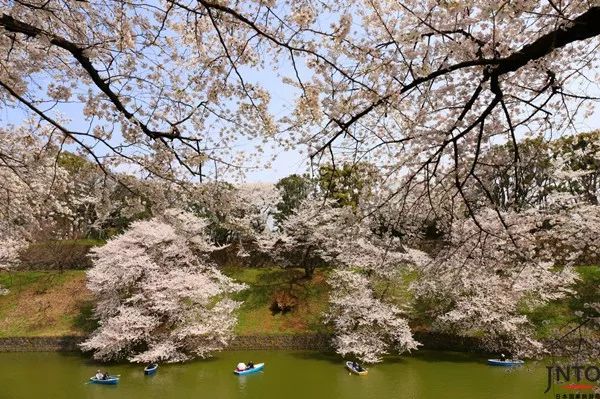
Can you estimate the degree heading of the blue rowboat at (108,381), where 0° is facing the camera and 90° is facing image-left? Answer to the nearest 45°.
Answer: approximately 270°

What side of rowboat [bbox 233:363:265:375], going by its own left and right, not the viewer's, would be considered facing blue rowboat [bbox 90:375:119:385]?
back

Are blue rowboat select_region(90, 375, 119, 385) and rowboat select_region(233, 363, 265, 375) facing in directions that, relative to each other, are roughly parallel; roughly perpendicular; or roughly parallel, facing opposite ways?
roughly parallel

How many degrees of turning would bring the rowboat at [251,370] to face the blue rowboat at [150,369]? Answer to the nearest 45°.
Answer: approximately 180°

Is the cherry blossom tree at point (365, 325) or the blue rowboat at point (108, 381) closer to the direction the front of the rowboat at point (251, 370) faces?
the cherry blossom tree

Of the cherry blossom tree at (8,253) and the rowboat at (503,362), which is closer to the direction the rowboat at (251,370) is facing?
the rowboat

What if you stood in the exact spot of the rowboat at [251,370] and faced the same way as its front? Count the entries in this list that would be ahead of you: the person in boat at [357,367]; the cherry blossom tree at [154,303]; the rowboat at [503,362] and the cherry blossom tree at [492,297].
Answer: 3

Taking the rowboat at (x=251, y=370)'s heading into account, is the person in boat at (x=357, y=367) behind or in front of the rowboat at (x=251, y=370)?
in front

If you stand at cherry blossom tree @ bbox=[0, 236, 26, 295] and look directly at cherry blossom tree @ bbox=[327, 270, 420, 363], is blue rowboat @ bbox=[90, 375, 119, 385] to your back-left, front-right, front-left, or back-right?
front-right

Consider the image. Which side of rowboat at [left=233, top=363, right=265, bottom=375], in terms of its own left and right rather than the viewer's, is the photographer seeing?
right

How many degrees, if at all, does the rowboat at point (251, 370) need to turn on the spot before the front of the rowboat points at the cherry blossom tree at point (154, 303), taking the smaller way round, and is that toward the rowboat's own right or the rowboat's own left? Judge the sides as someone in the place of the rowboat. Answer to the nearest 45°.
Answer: approximately 135° to the rowboat's own left

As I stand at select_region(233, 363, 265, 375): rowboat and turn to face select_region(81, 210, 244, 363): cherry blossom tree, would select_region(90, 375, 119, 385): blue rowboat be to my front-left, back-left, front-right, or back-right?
front-left

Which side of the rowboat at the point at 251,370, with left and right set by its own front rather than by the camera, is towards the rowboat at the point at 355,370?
front
